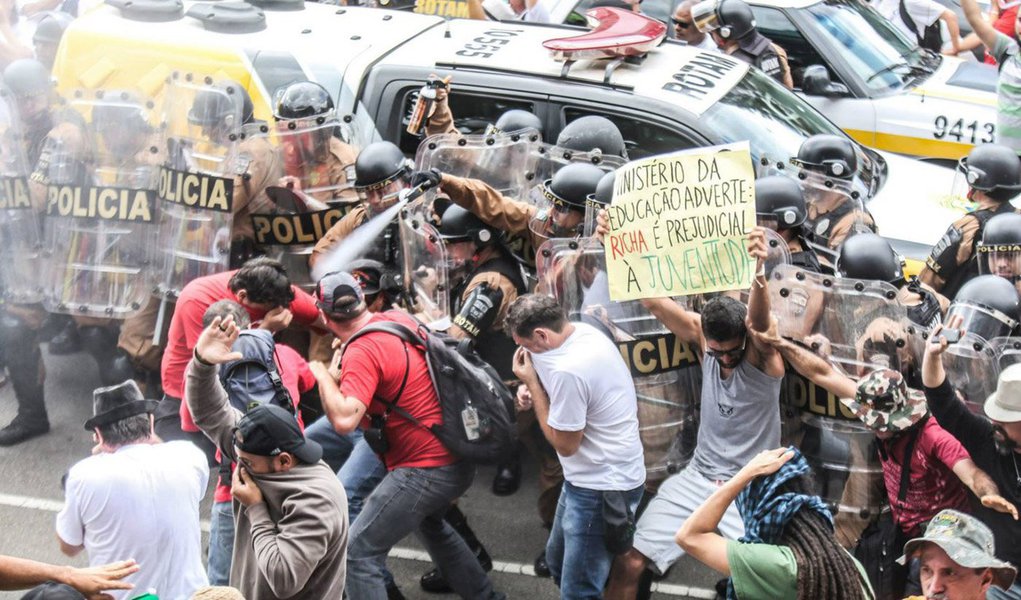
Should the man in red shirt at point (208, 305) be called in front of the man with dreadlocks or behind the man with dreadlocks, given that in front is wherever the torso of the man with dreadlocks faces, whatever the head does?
in front

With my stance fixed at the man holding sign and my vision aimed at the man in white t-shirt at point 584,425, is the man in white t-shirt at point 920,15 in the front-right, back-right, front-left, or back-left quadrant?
back-right

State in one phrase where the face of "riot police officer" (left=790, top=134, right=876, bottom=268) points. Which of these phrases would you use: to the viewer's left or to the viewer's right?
to the viewer's left

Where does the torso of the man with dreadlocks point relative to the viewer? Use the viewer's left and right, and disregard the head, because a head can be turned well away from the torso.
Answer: facing away from the viewer and to the left of the viewer

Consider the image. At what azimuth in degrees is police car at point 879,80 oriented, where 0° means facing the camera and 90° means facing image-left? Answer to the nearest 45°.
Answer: approximately 315°

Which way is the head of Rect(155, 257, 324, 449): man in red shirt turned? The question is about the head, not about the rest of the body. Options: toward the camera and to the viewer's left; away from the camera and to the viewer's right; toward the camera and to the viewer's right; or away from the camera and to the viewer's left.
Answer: toward the camera and to the viewer's right

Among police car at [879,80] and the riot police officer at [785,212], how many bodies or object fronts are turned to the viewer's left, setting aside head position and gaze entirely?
1
